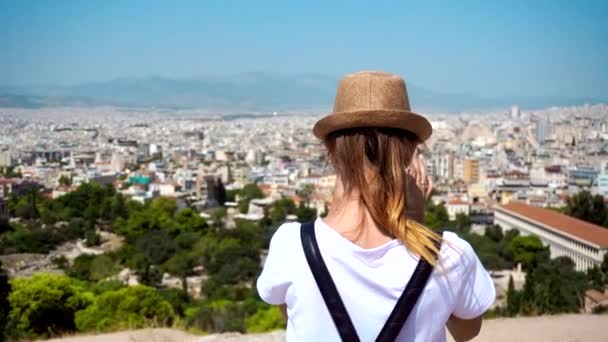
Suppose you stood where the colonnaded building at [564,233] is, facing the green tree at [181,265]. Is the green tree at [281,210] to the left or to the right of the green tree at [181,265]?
right

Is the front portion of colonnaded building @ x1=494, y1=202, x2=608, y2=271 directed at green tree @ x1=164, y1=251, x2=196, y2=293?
yes

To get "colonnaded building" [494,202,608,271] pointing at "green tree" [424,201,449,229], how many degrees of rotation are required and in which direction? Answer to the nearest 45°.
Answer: approximately 90° to its right

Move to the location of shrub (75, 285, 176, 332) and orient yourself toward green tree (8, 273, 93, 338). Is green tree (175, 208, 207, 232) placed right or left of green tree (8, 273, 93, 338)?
right

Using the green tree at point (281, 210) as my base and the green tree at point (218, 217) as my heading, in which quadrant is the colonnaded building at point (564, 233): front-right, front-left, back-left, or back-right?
back-left

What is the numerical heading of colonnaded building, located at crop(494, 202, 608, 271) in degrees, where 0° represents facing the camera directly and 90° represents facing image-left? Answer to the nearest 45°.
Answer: approximately 45°

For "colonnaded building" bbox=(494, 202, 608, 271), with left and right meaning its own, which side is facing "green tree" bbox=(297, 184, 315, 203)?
right

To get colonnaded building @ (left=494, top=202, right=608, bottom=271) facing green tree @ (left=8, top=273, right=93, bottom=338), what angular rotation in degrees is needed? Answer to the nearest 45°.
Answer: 0° — it already faces it

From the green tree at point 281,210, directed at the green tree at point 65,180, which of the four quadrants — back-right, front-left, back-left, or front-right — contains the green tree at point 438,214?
back-right

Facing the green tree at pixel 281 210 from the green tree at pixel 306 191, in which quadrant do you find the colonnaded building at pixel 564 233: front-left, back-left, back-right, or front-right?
front-left

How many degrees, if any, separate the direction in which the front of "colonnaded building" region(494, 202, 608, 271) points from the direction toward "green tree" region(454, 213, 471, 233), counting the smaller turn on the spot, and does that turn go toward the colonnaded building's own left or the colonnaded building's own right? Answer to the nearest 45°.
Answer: approximately 90° to the colonnaded building's own right

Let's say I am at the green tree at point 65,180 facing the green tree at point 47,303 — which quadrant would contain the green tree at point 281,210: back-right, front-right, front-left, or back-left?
front-left

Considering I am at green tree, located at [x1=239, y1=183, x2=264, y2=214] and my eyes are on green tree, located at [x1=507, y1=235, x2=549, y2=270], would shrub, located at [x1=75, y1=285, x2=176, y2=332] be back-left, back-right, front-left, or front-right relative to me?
front-right

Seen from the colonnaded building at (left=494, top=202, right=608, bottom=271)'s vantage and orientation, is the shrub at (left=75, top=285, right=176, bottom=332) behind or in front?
in front

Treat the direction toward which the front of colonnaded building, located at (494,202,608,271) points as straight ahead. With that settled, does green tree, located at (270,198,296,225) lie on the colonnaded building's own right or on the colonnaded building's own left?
on the colonnaded building's own right

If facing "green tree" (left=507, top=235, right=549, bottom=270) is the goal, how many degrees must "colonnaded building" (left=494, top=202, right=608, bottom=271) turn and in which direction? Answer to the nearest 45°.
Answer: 0° — it already faces it

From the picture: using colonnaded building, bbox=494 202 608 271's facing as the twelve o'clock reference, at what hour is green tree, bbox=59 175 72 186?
The green tree is roughly at 2 o'clock from the colonnaded building.
